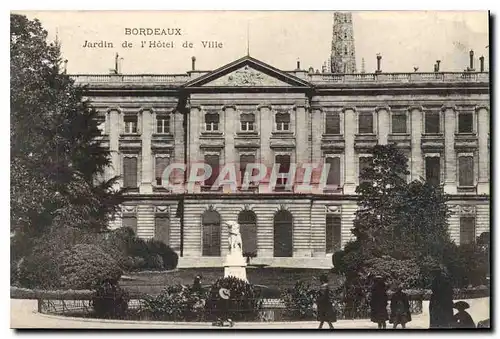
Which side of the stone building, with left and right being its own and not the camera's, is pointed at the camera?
front
